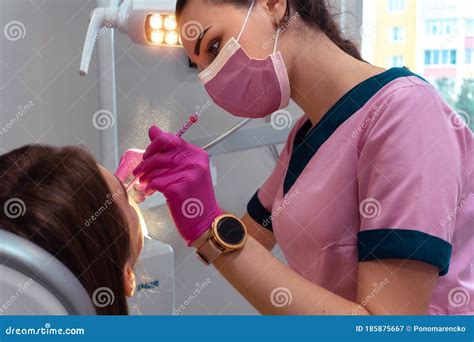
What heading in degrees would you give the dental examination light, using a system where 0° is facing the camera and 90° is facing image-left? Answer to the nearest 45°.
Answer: approximately 0°
